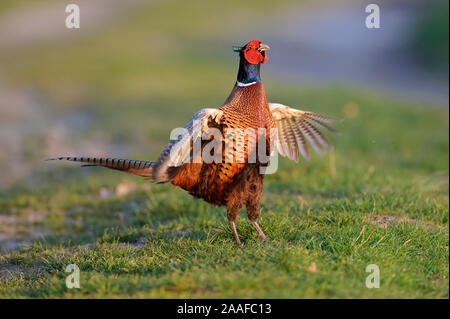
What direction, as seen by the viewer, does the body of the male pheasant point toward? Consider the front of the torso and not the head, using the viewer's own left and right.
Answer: facing the viewer and to the right of the viewer
